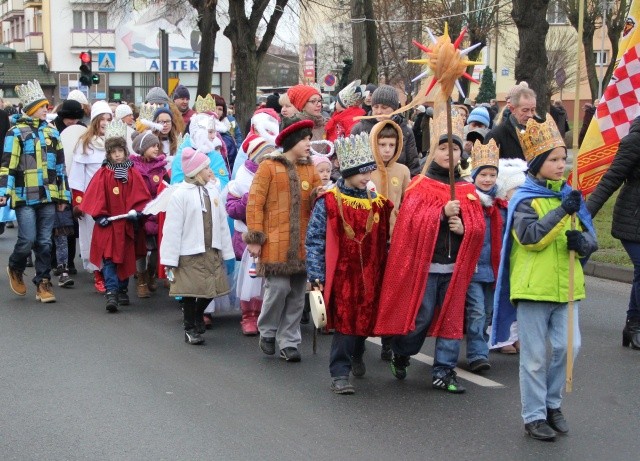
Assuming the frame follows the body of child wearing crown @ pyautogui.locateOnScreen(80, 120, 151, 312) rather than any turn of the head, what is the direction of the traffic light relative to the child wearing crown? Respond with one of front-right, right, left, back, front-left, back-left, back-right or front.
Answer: back

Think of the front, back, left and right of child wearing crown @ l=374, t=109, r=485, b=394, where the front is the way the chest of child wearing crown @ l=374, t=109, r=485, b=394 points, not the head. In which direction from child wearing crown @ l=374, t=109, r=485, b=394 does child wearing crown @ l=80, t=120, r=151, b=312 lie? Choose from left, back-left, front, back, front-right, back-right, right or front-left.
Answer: back

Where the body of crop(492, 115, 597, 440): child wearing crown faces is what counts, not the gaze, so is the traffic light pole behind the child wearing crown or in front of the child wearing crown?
behind

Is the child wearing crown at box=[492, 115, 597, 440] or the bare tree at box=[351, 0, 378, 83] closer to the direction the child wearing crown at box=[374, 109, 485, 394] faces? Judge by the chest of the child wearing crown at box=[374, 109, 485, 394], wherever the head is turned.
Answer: the child wearing crown

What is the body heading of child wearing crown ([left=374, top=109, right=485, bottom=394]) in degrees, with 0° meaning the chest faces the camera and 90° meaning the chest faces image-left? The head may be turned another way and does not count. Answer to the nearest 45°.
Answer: approximately 315°

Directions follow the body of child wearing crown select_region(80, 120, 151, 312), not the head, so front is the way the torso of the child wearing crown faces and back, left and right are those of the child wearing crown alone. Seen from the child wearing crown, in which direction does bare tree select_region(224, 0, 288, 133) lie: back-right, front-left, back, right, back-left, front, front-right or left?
back

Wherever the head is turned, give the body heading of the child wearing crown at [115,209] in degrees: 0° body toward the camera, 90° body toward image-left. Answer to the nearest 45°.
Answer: approximately 0°
